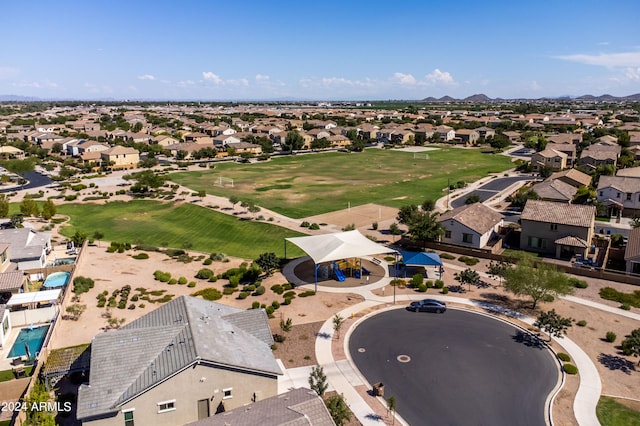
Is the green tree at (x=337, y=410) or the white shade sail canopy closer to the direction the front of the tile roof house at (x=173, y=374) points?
the green tree

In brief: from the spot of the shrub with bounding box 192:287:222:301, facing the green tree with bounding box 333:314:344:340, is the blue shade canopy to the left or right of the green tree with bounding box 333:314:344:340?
left

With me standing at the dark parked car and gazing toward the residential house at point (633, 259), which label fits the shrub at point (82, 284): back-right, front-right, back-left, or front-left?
back-left

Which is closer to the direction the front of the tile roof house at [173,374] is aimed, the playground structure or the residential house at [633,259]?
the residential house

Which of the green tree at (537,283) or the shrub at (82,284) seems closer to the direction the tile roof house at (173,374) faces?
the green tree

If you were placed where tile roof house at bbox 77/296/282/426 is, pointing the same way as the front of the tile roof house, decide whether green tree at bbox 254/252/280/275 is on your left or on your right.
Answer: on your left
